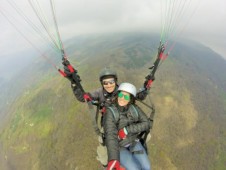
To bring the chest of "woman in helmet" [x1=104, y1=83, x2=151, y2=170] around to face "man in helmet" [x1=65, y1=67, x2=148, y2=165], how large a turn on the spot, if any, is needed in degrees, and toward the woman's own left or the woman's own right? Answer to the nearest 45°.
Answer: approximately 135° to the woman's own right

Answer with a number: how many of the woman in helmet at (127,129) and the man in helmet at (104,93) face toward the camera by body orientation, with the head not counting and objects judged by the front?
2

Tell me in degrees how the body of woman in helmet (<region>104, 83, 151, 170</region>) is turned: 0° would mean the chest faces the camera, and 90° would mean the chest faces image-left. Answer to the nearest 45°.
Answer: approximately 0°

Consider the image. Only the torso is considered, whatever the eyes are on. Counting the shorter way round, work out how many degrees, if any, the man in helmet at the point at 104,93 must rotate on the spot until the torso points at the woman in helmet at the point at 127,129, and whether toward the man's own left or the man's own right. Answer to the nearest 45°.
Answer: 0° — they already face them

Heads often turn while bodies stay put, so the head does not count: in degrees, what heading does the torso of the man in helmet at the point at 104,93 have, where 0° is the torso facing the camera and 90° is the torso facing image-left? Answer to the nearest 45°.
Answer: approximately 0°
